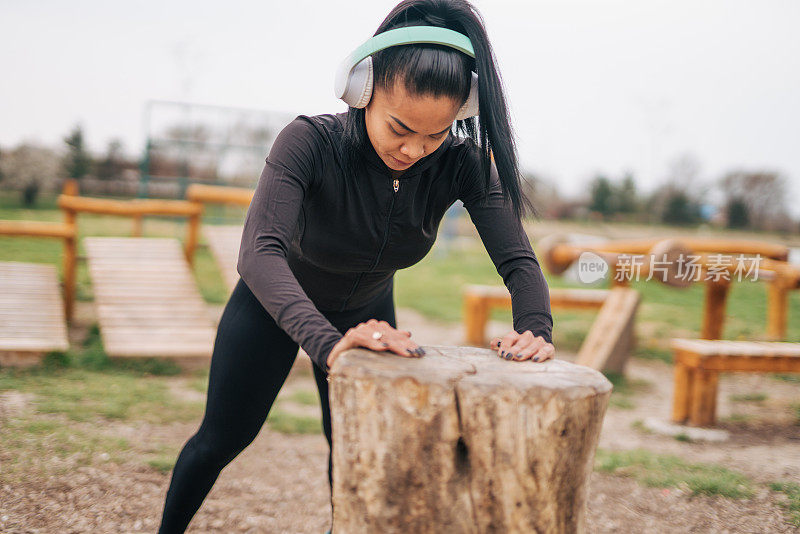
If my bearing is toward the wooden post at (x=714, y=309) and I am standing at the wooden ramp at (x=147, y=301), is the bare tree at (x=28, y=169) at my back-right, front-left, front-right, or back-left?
back-left

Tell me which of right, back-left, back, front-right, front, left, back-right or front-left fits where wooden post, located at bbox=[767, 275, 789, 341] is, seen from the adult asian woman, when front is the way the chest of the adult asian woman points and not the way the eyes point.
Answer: left

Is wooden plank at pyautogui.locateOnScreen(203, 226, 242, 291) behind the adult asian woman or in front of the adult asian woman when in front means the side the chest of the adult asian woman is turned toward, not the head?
behind

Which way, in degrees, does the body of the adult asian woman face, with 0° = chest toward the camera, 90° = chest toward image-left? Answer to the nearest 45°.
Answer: approximately 315°

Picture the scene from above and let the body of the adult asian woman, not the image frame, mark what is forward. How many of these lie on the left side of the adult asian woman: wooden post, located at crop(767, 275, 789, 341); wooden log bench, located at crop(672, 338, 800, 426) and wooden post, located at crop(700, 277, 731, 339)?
3

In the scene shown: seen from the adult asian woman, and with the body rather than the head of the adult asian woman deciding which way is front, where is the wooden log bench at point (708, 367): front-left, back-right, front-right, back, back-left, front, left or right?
left

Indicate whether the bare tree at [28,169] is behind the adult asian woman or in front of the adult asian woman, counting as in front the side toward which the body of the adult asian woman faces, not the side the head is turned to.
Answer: behind
